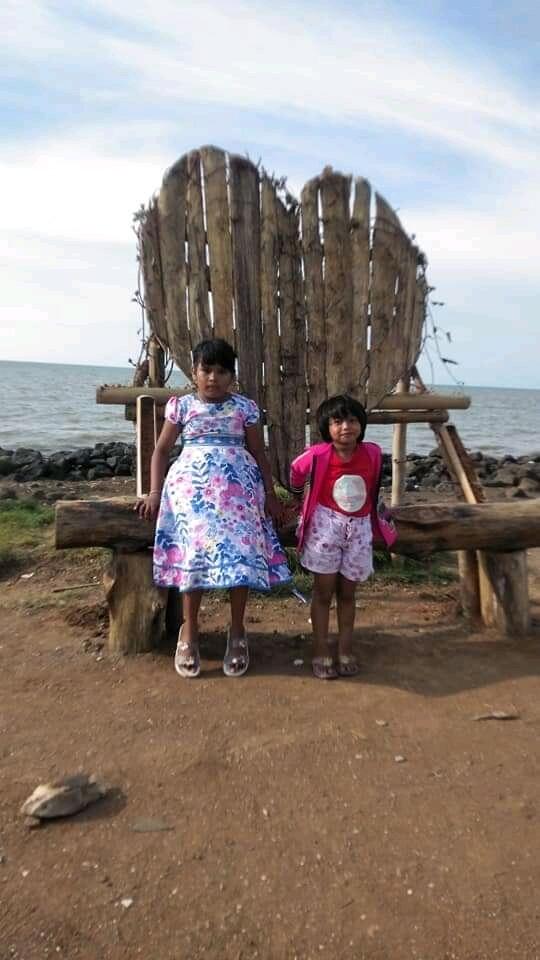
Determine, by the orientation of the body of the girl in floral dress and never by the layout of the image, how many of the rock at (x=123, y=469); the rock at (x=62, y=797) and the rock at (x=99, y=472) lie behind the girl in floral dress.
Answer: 2

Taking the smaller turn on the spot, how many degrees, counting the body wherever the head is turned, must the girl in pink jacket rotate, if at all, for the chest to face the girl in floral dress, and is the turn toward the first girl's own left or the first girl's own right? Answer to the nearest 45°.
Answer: approximately 90° to the first girl's own right

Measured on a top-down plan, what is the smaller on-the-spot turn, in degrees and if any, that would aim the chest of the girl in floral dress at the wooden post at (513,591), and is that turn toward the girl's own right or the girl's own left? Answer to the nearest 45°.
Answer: approximately 90° to the girl's own left

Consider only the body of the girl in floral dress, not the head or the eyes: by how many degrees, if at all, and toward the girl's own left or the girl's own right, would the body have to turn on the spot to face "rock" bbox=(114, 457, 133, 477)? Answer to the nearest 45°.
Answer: approximately 180°

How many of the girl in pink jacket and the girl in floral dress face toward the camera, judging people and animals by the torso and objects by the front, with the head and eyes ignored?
2

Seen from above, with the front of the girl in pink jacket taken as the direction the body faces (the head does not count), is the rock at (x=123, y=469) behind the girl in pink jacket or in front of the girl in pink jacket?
behind

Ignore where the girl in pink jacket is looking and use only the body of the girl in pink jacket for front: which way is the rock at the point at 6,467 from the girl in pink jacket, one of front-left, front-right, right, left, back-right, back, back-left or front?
back-right

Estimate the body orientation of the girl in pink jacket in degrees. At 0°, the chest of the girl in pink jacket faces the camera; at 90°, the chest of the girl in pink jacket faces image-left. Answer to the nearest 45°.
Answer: approximately 0°

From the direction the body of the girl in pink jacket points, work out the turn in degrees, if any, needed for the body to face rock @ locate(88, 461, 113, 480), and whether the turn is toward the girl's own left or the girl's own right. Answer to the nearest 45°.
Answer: approximately 135° to the girl's own right

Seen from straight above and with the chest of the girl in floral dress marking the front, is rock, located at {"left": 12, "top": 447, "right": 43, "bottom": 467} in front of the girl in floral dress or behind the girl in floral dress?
behind

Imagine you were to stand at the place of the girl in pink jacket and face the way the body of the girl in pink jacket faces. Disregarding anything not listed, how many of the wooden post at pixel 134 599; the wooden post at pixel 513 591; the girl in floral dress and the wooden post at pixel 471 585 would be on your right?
2

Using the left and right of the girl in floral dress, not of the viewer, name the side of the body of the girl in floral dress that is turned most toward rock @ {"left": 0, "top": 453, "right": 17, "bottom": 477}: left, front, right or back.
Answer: back

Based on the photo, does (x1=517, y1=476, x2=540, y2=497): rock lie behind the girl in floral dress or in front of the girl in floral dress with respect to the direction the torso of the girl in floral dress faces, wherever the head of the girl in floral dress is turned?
behind

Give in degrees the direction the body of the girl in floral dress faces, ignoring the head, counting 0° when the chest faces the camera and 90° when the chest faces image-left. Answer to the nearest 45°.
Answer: approximately 0°

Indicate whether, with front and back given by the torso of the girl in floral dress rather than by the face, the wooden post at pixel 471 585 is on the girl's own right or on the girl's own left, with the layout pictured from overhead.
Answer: on the girl's own left
